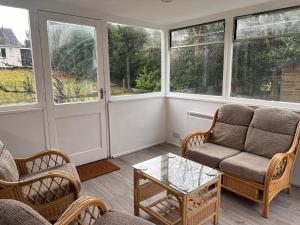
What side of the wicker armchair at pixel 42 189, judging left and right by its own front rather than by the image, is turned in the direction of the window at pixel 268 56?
front

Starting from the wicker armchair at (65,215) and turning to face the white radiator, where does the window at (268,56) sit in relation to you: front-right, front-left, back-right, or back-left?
front-right

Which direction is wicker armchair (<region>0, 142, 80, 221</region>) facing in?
to the viewer's right

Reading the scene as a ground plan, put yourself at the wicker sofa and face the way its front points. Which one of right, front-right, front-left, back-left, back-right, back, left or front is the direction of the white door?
front-right

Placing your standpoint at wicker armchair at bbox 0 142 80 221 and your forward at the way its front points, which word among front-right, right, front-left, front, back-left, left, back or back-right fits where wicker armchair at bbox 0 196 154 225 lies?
right

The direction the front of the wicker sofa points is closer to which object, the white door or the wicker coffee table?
the wicker coffee table

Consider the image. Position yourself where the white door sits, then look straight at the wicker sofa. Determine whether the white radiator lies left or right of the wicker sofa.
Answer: left

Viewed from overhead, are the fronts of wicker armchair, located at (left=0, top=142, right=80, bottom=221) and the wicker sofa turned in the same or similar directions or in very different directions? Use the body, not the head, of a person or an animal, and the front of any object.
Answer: very different directions

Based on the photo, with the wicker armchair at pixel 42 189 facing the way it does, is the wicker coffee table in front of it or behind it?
in front

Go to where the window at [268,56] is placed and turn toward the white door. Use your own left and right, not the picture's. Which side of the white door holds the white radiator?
right

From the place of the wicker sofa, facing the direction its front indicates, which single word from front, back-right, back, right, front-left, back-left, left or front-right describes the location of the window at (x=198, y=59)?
right

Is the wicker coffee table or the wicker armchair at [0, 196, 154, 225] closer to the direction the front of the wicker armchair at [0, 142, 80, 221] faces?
the wicker coffee table

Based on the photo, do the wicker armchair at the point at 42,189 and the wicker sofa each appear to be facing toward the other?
yes

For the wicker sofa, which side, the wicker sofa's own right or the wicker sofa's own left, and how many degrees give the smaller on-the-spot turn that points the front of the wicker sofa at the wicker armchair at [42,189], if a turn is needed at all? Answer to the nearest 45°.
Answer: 0° — it already faces it

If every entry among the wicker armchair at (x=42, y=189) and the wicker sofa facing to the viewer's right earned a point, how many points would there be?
1
